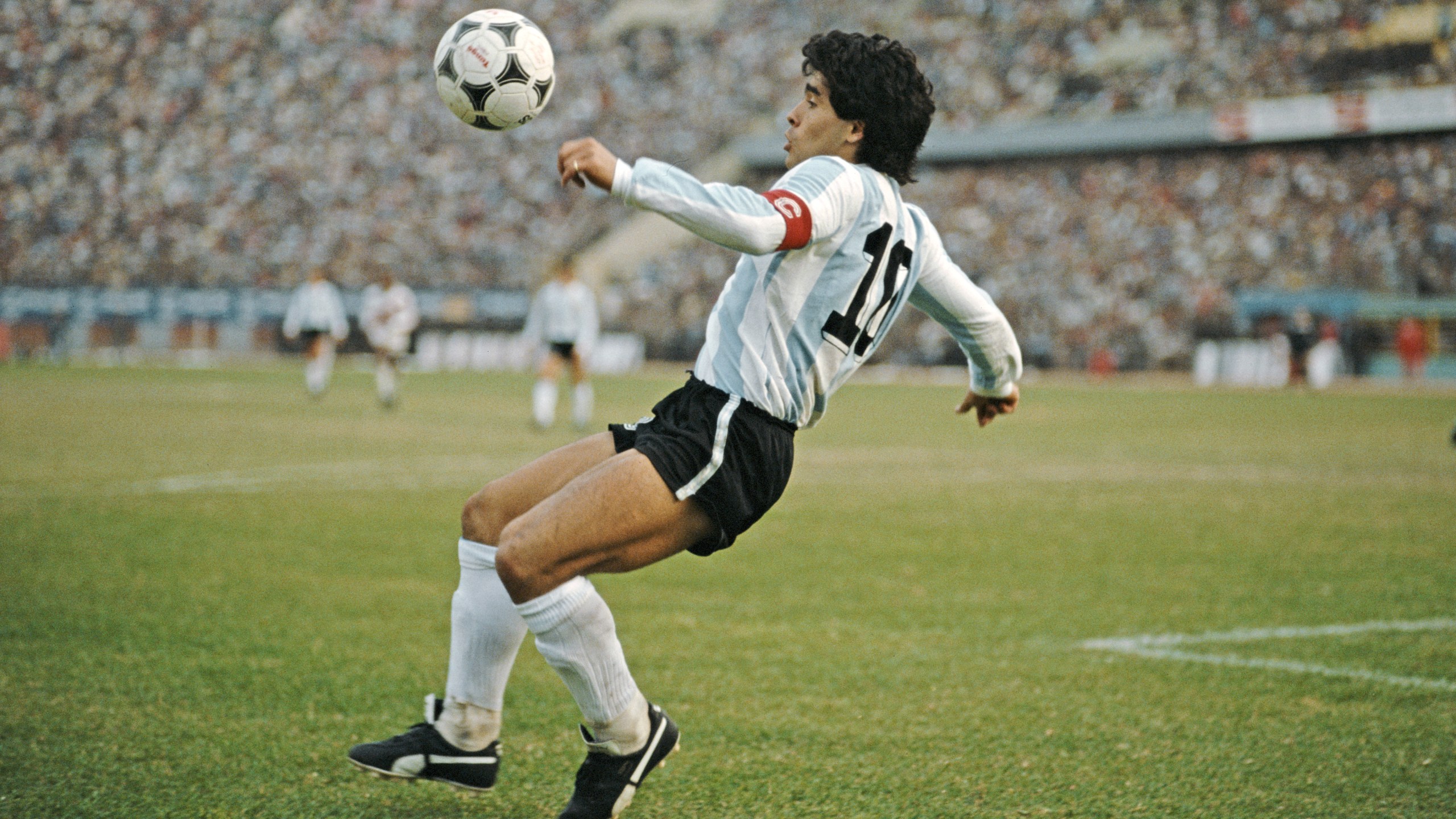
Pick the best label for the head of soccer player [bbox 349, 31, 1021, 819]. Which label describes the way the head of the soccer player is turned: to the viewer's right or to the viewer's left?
to the viewer's left

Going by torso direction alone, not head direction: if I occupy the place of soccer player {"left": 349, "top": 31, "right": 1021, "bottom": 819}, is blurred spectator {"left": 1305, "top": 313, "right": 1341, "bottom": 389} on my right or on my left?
on my right

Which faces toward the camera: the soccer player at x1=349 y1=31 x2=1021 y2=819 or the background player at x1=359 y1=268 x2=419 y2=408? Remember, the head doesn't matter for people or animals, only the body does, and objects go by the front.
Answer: the background player

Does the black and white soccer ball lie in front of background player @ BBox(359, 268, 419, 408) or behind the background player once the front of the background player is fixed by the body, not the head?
in front

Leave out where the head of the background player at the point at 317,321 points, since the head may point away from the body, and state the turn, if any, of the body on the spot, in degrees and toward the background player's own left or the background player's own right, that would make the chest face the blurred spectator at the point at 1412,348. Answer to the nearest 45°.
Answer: approximately 90° to the background player's own left

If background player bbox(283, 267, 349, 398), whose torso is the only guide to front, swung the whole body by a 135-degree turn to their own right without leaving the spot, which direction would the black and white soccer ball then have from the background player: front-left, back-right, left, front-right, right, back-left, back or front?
back-left

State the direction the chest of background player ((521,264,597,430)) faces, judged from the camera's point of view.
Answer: toward the camera

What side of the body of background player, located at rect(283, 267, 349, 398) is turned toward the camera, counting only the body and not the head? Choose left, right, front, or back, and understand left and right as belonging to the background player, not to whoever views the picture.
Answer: front

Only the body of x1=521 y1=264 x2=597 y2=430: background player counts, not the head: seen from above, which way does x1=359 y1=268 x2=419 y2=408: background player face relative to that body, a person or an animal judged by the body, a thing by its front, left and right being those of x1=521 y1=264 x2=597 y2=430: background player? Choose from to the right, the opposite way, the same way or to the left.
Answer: the same way

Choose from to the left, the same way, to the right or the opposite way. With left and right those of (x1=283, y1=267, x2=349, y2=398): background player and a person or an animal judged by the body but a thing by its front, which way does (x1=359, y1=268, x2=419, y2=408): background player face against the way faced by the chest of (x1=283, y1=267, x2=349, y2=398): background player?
the same way

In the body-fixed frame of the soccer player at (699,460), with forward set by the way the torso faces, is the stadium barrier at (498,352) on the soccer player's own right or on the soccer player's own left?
on the soccer player's own right
